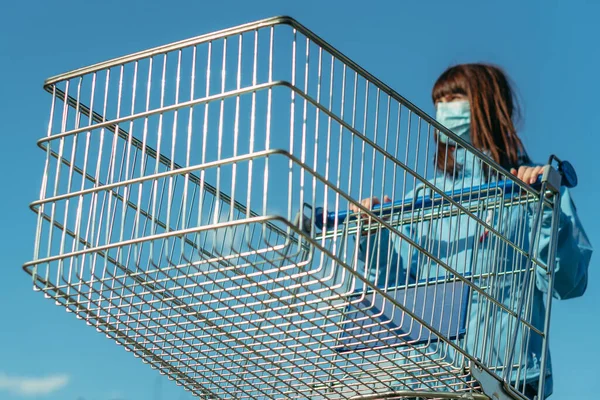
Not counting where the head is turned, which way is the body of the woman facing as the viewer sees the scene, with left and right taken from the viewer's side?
facing the viewer and to the left of the viewer
